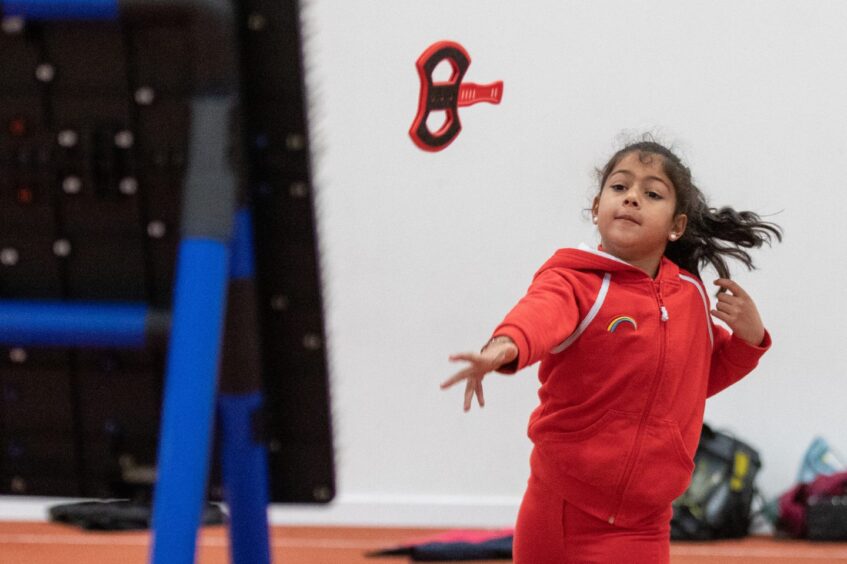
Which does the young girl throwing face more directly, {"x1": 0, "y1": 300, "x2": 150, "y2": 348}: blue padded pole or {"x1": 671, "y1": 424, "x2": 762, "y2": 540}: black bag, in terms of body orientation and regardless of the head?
the blue padded pole

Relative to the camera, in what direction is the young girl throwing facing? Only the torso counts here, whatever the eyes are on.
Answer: toward the camera

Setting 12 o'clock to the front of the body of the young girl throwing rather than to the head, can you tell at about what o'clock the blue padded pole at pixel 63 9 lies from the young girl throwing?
The blue padded pole is roughly at 1 o'clock from the young girl throwing.

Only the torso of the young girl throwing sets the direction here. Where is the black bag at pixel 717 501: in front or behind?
behind

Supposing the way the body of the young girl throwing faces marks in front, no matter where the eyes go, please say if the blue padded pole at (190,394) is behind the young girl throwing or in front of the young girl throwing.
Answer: in front

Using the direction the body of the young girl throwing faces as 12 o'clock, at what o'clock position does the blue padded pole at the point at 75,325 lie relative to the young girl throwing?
The blue padded pole is roughly at 1 o'clock from the young girl throwing.

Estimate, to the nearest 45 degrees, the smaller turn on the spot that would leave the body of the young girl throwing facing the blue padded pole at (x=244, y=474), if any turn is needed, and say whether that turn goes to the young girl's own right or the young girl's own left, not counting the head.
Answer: approximately 45° to the young girl's own right
